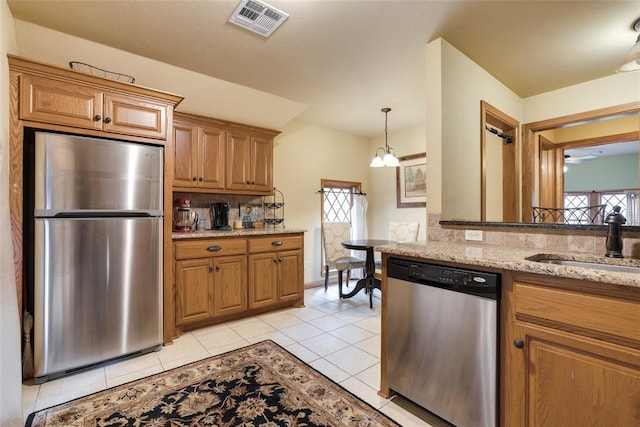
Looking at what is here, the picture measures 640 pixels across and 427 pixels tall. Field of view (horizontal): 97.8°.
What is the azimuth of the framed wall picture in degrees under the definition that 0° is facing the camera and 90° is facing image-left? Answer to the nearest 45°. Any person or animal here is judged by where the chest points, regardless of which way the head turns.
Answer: approximately 45°

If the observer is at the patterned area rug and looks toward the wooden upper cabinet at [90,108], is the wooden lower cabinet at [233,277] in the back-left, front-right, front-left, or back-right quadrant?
front-right

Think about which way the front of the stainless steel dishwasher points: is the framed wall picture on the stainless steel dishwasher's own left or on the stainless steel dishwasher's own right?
on the stainless steel dishwasher's own right

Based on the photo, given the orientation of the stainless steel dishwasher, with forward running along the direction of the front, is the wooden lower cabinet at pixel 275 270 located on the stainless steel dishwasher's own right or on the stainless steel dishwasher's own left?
on the stainless steel dishwasher's own right

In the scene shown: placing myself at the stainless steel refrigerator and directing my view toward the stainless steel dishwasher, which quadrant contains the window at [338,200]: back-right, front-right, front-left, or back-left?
front-left

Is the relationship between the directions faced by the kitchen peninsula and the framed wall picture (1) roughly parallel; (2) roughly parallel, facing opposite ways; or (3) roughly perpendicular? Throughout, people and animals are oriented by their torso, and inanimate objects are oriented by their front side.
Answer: roughly parallel

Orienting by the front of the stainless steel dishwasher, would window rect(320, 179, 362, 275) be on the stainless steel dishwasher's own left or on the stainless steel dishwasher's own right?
on the stainless steel dishwasher's own right

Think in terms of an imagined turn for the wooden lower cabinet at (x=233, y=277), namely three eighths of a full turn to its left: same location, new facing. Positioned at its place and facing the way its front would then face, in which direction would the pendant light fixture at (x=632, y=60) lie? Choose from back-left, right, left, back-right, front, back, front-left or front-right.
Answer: back-right

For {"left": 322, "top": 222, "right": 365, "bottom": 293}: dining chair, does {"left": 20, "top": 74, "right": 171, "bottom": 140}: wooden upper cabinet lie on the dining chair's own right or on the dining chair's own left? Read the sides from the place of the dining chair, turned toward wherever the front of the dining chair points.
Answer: on the dining chair's own right

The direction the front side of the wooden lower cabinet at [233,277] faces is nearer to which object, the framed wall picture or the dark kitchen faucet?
the dark kitchen faucet

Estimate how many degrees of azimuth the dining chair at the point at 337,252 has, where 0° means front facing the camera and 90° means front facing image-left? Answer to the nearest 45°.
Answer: approximately 315°

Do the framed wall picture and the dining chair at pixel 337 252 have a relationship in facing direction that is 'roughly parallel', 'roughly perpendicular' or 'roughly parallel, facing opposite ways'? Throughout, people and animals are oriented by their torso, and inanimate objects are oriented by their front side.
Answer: roughly perpendicular
